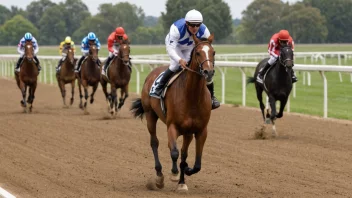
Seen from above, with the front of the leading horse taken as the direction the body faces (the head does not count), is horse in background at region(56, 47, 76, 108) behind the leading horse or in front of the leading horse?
behind

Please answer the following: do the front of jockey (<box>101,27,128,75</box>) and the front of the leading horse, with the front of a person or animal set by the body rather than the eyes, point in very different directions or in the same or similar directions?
same or similar directions

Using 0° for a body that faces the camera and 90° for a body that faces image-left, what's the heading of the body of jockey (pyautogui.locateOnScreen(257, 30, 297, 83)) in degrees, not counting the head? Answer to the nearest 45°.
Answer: approximately 315°

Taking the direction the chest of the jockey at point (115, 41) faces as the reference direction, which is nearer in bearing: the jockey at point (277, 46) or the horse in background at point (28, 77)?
the jockey

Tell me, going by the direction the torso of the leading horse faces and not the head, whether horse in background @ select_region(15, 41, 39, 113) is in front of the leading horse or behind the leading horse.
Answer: behind

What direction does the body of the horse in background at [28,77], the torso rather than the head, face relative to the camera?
toward the camera

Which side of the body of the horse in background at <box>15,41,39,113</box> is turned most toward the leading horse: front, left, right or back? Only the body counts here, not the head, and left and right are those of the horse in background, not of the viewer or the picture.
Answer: front

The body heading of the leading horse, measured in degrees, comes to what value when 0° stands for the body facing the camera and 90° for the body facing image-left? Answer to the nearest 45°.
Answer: approximately 315°

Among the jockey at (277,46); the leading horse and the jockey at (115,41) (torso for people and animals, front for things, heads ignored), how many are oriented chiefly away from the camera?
0

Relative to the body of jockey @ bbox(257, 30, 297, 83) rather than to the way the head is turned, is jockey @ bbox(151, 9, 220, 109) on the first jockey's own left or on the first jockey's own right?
on the first jockey's own right

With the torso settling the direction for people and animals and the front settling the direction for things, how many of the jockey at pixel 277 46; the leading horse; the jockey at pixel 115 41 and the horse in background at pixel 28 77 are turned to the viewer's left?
0

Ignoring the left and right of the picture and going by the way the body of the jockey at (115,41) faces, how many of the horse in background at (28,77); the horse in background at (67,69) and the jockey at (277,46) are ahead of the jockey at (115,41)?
1

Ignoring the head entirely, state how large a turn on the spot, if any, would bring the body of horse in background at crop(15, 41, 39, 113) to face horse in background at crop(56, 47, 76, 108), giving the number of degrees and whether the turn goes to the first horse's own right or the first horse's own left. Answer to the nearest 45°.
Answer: approximately 135° to the first horse's own left
